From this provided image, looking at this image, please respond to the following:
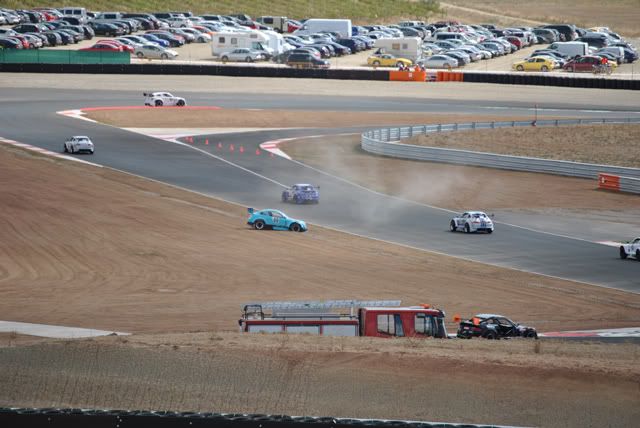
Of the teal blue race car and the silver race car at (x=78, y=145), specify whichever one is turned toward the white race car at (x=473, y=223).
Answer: the teal blue race car

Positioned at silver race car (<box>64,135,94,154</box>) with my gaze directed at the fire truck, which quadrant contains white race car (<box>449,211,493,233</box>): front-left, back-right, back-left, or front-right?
front-left

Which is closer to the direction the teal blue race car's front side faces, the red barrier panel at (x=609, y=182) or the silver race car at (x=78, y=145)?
the red barrier panel

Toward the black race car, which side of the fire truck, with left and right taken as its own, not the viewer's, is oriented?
front

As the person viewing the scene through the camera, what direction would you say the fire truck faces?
facing to the right of the viewer

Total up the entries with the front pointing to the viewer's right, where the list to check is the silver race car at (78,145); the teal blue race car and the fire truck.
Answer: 2

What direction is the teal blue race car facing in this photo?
to the viewer's right

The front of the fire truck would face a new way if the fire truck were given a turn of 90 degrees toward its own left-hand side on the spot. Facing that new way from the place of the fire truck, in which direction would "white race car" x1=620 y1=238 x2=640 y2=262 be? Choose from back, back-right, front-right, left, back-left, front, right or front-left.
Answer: front-right

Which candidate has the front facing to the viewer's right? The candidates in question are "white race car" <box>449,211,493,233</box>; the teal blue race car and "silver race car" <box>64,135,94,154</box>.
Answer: the teal blue race car
